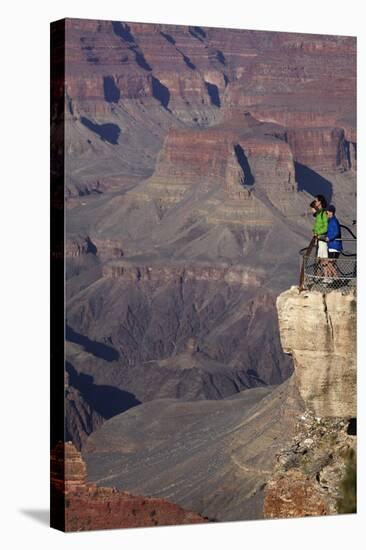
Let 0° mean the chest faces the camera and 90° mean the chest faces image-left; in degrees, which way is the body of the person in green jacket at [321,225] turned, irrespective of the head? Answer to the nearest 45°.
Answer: approximately 90°

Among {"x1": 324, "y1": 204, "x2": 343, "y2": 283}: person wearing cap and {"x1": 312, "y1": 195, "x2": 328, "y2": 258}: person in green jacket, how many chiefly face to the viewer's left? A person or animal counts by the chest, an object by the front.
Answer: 2

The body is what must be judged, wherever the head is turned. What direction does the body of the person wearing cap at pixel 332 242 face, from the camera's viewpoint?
to the viewer's left
